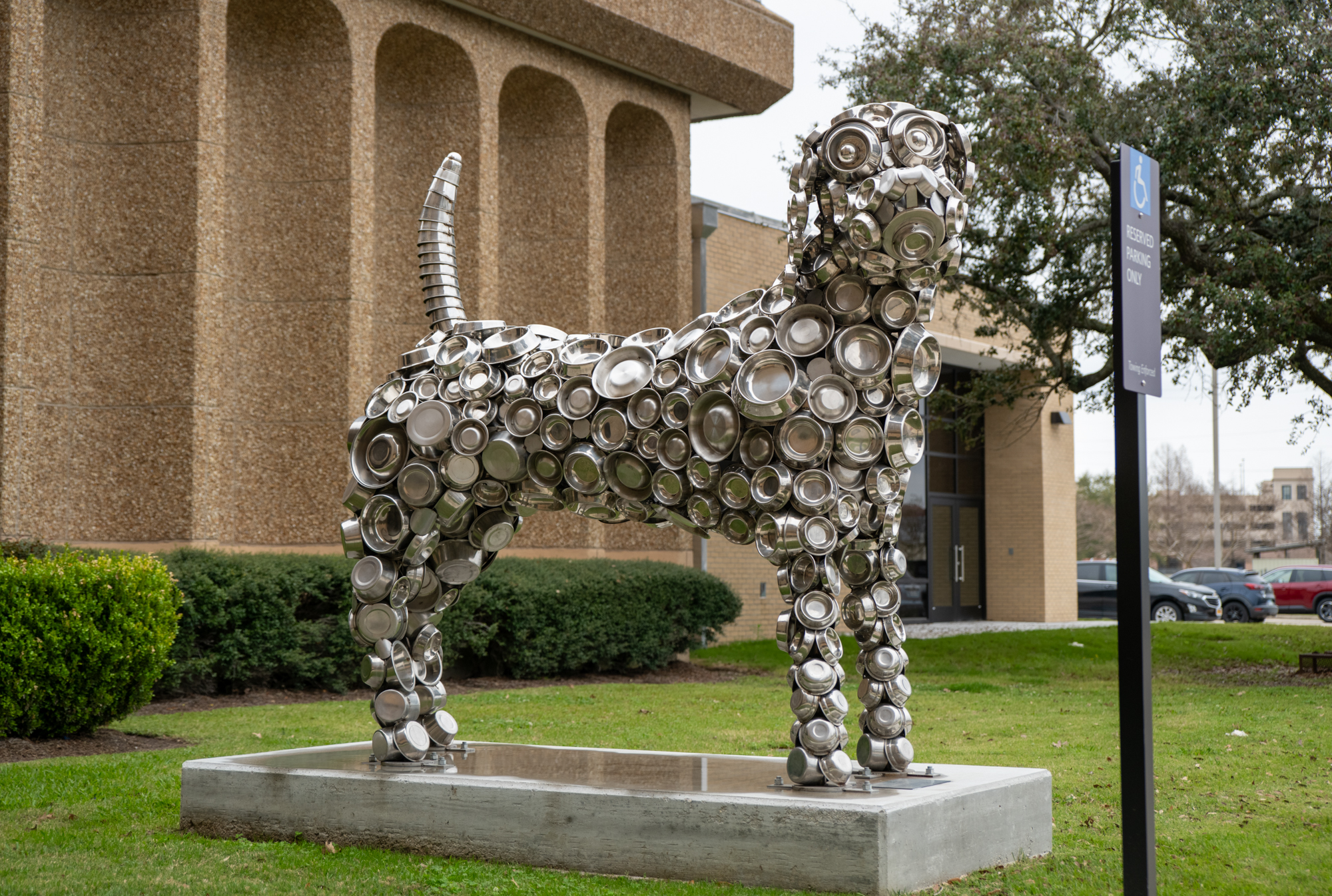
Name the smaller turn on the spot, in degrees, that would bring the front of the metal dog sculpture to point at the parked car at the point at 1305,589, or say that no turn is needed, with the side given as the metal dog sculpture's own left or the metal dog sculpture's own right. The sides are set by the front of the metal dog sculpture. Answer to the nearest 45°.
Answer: approximately 90° to the metal dog sculpture's own left

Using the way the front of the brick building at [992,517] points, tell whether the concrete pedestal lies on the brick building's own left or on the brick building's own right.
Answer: on the brick building's own right

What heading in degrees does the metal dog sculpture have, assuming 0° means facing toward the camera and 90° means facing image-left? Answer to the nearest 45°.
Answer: approximately 315°

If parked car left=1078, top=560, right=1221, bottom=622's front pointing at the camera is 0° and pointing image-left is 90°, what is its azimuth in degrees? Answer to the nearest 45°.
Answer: approximately 315°

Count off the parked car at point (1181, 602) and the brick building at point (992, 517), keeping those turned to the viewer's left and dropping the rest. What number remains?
0

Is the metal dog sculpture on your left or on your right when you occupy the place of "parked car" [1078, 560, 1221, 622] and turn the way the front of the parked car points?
on your right

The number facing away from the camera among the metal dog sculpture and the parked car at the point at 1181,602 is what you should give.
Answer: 0

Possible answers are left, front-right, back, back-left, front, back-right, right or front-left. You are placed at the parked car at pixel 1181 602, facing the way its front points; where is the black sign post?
front-right

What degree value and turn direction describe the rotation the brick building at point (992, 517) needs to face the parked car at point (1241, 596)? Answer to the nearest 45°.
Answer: approximately 90° to its left

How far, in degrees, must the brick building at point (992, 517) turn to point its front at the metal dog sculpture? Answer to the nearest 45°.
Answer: approximately 45° to its right
